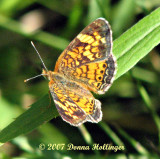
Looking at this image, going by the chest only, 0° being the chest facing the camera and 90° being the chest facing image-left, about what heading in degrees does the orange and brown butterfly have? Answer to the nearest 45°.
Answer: approximately 90°
